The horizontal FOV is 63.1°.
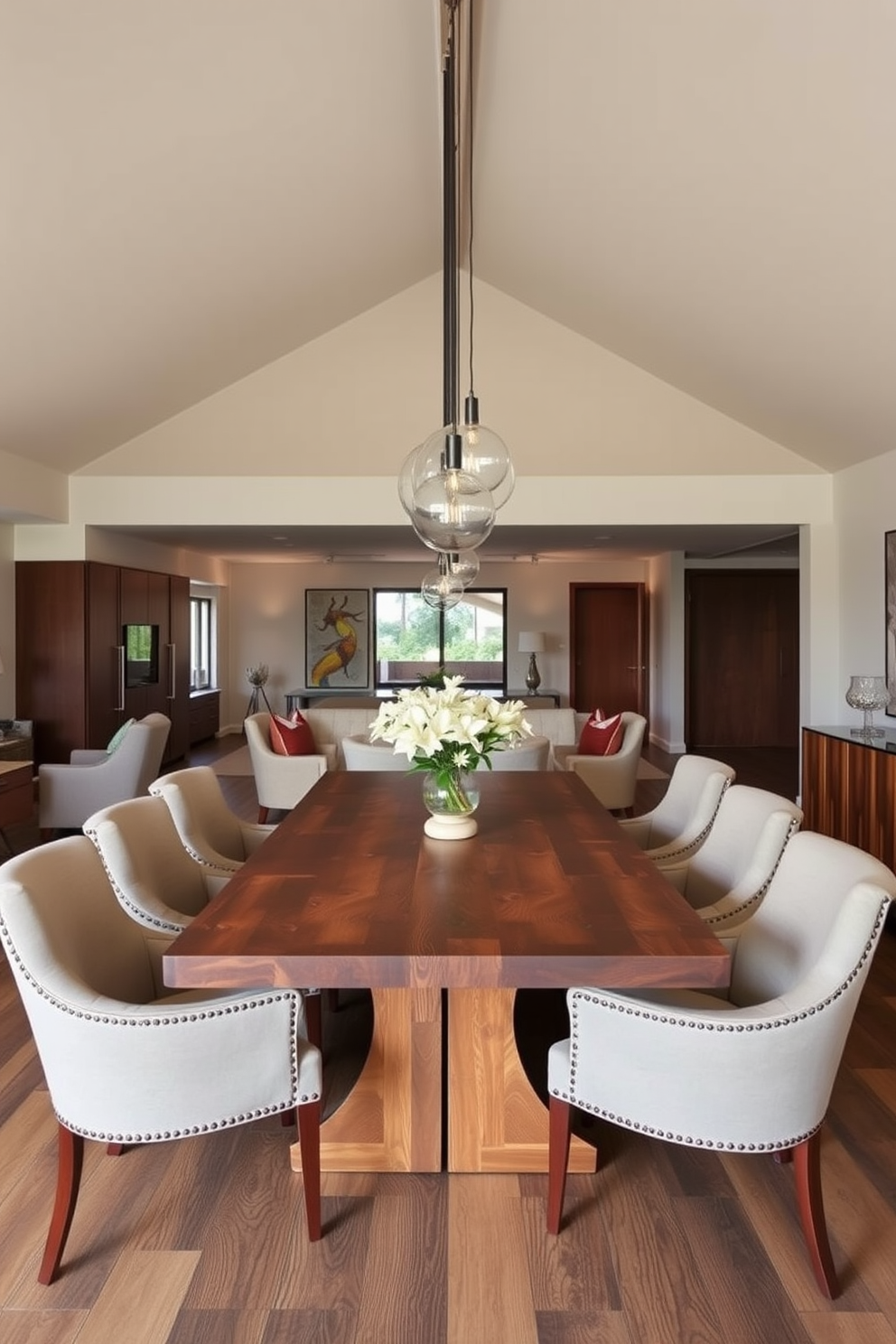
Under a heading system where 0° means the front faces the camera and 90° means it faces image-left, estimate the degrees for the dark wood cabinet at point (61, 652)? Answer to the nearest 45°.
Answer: approximately 315°

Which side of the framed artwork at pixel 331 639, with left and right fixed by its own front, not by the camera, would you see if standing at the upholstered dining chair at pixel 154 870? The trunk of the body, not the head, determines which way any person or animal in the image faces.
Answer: front

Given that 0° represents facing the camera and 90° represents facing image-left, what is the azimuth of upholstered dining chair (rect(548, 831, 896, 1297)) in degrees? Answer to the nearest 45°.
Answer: approximately 90°

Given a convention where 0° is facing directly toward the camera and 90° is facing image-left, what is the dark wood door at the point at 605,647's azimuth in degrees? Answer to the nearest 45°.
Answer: approximately 0°

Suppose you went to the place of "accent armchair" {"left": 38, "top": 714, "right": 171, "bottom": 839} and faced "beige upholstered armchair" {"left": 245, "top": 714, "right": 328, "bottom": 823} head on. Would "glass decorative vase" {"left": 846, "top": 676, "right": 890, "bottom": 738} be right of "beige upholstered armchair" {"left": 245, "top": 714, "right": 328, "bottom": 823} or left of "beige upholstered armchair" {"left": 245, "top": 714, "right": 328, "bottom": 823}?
right

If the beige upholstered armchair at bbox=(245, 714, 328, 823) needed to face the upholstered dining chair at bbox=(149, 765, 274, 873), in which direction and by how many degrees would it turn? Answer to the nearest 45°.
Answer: approximately 90° to its right

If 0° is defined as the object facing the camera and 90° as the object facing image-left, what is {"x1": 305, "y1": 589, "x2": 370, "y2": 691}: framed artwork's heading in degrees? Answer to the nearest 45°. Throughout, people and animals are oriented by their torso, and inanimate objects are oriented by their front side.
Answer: approximately 0°

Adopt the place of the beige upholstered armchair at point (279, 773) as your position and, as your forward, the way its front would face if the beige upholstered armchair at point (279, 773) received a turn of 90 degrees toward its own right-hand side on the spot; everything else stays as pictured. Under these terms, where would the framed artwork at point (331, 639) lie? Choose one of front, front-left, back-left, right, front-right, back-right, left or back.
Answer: back

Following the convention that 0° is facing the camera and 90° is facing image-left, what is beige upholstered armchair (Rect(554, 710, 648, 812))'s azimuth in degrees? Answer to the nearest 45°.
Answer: approximately 90°

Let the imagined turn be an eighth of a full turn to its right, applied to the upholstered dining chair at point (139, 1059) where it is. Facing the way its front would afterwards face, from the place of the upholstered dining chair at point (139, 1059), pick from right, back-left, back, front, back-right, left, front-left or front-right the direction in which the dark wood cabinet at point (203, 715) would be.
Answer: back-left

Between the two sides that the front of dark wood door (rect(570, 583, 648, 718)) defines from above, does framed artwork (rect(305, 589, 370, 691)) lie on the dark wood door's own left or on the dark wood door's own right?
on the dark wood door's own right

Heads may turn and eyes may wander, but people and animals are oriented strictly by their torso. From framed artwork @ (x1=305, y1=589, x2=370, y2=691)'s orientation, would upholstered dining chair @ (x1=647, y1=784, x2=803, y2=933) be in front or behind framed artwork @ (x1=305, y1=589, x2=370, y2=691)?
in front

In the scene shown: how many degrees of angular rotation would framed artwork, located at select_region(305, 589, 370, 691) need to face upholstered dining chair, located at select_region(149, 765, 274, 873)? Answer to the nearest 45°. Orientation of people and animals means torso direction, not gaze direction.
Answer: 0° — it already faces it

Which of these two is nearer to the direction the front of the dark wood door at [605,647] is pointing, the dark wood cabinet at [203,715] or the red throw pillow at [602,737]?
the red throw pillow
